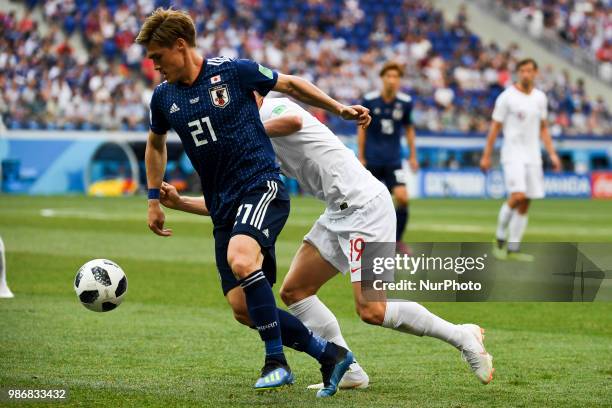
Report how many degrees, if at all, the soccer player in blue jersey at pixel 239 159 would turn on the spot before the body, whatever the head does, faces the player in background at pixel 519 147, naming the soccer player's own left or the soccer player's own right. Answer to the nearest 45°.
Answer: approximately 180°

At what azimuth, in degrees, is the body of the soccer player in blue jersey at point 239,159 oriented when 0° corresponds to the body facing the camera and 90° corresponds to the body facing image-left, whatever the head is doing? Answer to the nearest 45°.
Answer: approximately 45°

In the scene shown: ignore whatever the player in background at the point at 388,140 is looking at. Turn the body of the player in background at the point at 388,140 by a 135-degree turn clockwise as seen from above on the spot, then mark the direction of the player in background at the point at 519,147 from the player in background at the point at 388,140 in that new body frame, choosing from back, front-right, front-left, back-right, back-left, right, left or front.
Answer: back-right

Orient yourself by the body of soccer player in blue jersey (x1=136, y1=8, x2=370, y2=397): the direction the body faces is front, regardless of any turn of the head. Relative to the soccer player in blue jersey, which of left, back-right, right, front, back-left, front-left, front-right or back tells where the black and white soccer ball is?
right

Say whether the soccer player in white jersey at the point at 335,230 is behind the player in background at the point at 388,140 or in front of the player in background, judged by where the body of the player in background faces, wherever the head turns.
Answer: in front

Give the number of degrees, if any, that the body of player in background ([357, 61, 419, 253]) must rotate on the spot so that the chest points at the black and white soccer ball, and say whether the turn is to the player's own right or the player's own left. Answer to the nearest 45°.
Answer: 0° — they already face it
